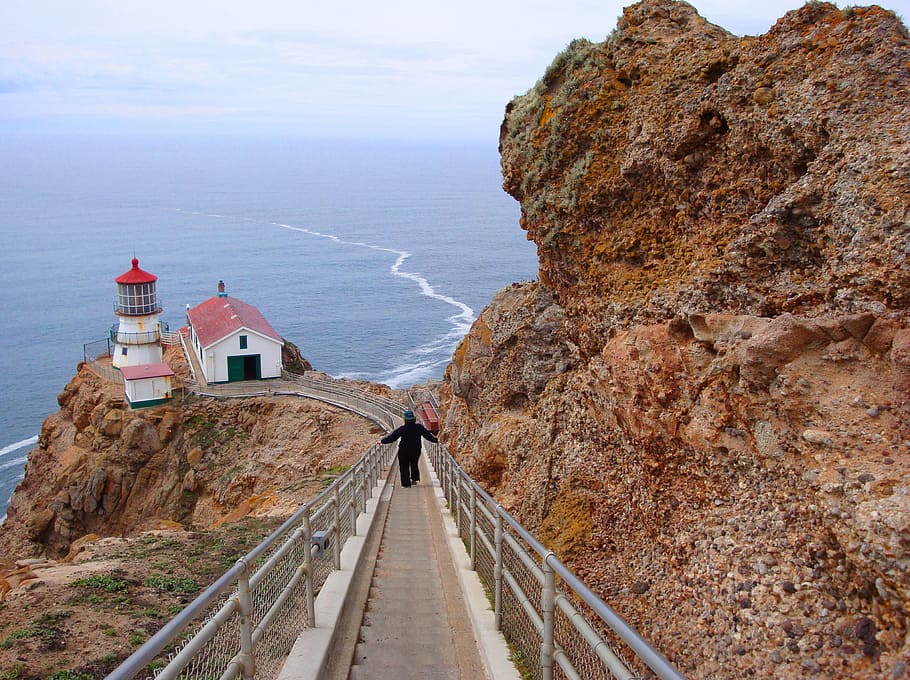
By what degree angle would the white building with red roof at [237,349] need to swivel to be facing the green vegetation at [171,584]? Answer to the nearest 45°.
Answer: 0° — it already faces it

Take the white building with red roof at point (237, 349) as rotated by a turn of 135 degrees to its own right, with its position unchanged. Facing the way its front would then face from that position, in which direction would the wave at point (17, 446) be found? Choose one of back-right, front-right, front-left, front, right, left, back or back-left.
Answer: front

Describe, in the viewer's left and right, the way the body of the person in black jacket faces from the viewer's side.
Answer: facing away from the viewer

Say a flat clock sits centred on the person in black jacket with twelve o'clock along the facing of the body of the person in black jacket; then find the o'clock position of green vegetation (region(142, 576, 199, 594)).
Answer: The green vegetation is roughly at 7 o'clock from the person in black jacket.

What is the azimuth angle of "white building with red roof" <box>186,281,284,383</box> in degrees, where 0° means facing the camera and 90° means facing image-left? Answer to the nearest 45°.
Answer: approximately 0°

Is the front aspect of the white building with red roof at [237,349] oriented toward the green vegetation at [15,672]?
yes

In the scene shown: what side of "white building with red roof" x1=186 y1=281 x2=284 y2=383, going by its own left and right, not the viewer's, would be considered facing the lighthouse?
right

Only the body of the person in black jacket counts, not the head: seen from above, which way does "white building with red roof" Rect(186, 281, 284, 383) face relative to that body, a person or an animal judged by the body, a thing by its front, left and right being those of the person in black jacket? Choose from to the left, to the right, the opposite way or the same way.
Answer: the opposite way

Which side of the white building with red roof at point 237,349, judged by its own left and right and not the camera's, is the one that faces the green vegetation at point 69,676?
front

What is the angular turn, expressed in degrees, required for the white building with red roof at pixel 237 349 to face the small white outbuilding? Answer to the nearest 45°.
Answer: approximately 90° to its right
